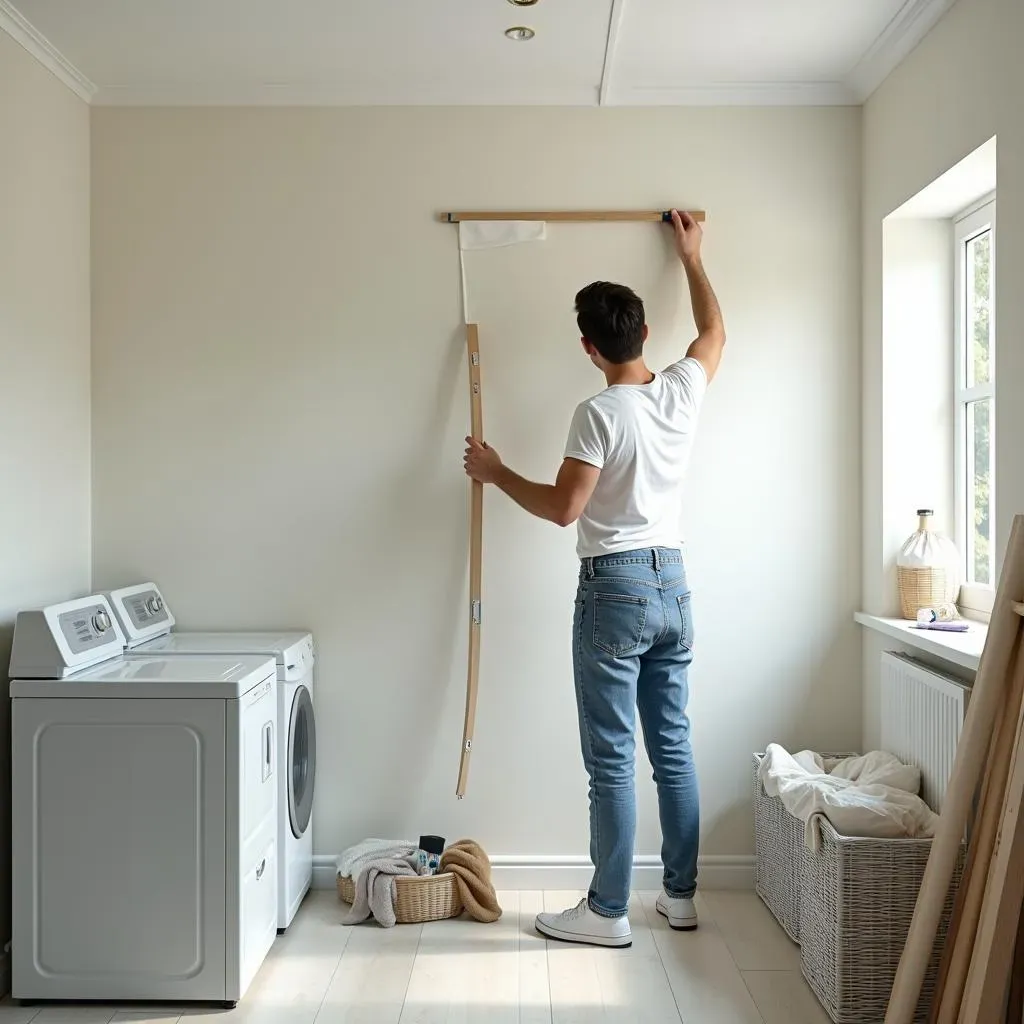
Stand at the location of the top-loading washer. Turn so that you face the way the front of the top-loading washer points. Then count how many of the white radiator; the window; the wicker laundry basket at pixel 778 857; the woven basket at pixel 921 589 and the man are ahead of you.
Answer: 5

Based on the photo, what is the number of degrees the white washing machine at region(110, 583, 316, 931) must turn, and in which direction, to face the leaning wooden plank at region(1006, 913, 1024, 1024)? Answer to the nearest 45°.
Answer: approximately 45° to its right

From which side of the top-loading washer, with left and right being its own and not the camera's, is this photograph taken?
right

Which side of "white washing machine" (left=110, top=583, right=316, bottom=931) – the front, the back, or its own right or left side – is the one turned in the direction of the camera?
right

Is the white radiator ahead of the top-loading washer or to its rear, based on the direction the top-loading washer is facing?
ahead

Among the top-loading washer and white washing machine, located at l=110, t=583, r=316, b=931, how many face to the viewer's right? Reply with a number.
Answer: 2

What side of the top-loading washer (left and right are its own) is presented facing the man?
front

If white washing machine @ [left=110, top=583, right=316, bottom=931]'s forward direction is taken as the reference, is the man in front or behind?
in front

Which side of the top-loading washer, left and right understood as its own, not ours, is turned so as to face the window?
front

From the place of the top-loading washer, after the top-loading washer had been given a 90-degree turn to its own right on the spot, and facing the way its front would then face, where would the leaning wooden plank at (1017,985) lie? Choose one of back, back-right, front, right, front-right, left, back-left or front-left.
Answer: front-left

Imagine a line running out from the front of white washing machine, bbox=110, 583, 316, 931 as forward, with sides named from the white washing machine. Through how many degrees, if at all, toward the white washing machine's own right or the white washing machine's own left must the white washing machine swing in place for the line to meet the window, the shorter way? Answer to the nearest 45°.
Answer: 0° — it already faces it
